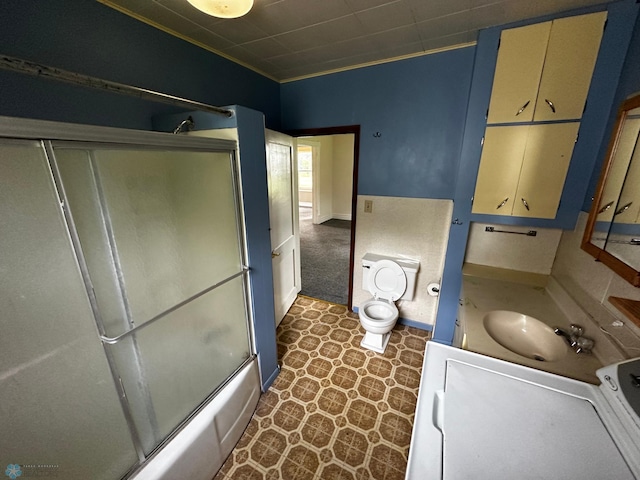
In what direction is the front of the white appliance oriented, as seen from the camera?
facing to the left of the viewer

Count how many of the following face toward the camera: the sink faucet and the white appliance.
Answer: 0

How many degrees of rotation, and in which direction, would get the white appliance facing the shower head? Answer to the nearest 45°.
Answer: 0° — it already faces it

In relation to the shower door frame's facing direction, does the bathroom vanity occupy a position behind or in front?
in front

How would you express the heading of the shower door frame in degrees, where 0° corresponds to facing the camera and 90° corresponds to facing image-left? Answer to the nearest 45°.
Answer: approximately 315°

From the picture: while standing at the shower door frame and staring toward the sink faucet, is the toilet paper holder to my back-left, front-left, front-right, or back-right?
front-left

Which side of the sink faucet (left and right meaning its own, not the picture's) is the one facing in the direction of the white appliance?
left

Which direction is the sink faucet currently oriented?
to the viewer's left

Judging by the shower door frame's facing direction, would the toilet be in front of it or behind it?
in front

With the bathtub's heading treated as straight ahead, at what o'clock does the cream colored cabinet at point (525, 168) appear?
The cream colored cabinet is roughly at 11 o'clock from the bathtub.

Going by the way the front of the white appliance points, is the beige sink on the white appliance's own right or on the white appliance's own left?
on the white appliance's own right
